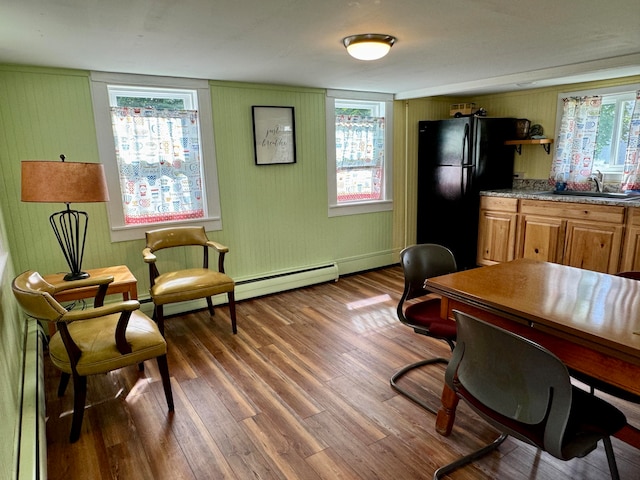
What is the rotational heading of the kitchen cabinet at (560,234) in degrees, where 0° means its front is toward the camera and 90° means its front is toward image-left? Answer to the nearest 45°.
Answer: approximately 45°

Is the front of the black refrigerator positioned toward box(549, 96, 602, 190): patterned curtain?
no

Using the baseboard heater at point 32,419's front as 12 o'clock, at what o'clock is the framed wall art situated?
The framed wall art is roughly at 11 o'clock from the baseboard heater.

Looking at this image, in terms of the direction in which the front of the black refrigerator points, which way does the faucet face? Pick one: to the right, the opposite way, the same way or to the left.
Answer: the same way

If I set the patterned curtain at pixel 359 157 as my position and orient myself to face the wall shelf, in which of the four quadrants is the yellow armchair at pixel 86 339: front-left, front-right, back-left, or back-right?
back-right

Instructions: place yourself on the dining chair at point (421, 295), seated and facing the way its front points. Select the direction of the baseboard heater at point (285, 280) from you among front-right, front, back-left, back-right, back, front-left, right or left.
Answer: back

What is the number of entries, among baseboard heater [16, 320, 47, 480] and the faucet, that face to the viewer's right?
1

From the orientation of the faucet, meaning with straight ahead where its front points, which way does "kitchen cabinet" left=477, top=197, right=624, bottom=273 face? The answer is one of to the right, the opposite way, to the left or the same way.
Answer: the same way

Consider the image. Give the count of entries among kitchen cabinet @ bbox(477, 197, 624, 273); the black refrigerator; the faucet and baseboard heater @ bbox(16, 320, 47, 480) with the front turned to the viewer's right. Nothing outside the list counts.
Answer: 1

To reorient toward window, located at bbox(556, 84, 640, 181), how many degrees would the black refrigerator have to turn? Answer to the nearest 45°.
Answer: approximately 135° to its left

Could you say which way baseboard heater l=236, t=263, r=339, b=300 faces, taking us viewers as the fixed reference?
facing the viewer and to the right of the viewer

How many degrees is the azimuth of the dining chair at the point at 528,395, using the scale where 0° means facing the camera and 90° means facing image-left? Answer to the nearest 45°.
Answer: approximately 225°

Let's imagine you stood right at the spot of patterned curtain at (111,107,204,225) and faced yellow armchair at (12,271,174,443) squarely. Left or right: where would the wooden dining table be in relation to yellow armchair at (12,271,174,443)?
left

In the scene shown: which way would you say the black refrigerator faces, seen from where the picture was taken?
facing the viewer and to the left of the viewer

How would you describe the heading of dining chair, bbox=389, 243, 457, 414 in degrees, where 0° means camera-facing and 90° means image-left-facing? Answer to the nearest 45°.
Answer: approximately 315°

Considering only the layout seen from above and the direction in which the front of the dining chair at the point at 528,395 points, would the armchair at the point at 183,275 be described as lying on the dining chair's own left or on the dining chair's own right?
on the dining chair's own left

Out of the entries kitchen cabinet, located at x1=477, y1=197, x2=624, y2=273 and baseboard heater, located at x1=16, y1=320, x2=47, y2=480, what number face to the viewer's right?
1

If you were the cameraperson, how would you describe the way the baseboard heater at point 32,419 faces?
facing to the right of the viewer
